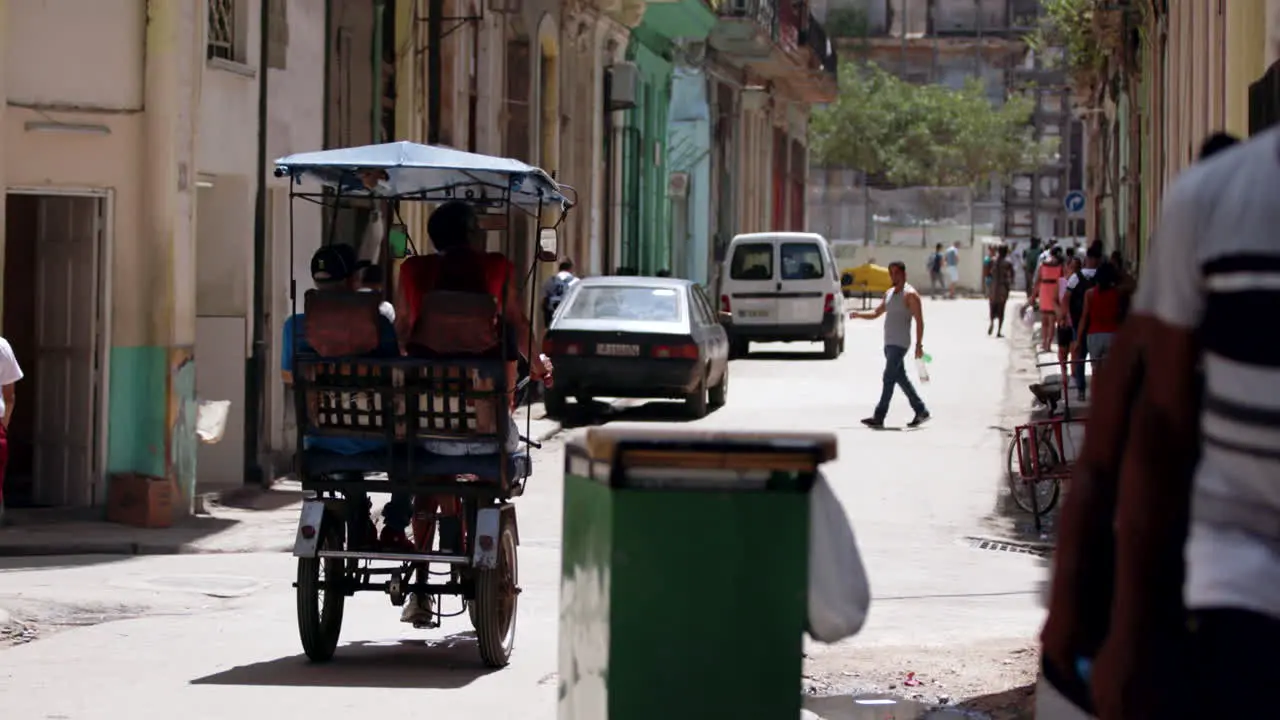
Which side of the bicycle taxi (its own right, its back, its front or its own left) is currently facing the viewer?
back

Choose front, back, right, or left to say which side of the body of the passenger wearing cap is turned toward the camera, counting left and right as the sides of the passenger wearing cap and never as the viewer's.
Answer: back

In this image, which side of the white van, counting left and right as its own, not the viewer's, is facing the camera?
back

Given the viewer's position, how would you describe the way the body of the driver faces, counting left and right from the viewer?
facing away from the viewer

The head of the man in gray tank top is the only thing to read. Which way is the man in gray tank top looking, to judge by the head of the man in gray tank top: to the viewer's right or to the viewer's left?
to the viewer's left

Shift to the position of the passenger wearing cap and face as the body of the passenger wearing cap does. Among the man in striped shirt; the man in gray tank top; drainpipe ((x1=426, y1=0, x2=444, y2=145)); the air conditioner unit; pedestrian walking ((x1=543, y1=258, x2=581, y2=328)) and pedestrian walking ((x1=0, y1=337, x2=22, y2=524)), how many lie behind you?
1

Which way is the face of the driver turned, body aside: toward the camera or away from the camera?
away from the camera

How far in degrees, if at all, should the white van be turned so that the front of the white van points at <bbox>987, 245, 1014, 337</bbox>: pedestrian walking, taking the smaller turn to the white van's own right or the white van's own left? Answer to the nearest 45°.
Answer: approximately 45° to the white van's own right

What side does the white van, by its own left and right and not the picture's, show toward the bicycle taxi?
back

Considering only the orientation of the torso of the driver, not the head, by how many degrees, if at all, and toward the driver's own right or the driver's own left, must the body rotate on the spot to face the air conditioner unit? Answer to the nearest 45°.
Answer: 0° — they already face it

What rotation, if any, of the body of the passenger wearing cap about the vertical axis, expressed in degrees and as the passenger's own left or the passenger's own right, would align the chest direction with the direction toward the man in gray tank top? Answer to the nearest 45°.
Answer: approximately 45° to the passenger's own right

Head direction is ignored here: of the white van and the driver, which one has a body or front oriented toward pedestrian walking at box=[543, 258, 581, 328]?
the driver

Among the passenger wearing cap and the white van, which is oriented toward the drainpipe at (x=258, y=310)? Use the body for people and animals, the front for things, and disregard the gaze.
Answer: the passenger wearing cap
